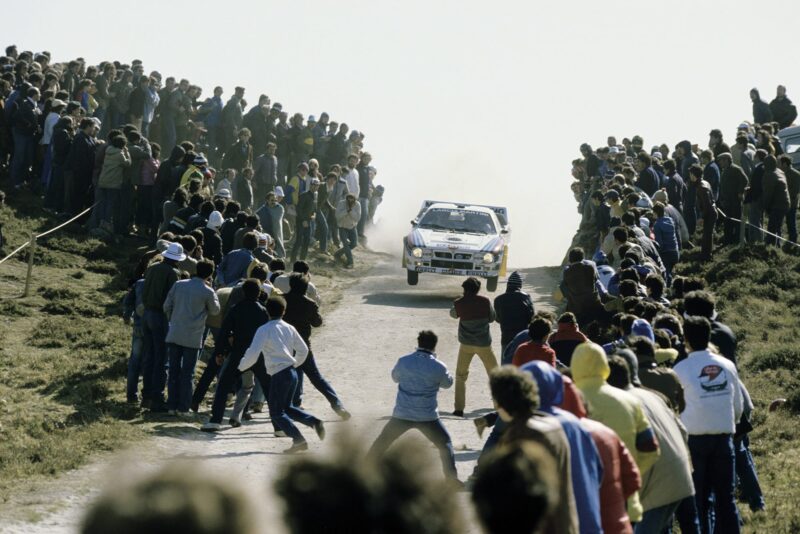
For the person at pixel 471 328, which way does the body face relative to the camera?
away from the camera

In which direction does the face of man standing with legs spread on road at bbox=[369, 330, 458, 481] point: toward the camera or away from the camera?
away from the camera

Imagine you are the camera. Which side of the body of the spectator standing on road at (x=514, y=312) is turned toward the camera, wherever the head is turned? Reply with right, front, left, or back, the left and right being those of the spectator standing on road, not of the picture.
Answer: back

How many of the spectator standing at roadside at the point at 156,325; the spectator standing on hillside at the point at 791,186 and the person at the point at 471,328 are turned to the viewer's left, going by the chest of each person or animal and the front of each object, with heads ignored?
1

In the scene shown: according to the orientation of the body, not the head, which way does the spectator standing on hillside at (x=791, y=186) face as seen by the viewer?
to the viewer's left

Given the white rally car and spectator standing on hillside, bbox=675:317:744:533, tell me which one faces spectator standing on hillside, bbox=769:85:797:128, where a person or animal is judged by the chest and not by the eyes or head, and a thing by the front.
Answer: spectator standing on hillside, bbox=675:317:744:533

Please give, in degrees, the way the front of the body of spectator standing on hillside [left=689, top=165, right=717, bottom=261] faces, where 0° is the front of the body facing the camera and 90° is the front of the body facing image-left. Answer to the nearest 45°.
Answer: approximately 90°

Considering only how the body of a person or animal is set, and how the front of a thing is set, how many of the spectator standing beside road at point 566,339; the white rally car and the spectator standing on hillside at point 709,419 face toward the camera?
1

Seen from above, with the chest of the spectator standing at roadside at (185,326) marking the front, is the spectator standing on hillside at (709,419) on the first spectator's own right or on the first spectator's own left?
on the first spectator's own right

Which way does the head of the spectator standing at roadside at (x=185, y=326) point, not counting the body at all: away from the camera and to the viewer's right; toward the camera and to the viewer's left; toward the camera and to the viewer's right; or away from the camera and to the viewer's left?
away from the camera and to the viewer's right

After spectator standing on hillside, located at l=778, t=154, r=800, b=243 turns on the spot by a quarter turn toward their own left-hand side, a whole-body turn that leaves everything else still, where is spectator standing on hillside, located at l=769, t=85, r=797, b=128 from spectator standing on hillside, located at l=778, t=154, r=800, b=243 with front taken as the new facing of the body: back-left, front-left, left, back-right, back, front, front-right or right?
back

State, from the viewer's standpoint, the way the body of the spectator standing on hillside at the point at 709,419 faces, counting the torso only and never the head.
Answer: away from the camera

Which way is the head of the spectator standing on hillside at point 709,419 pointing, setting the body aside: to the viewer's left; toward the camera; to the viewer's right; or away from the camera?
away from the camera

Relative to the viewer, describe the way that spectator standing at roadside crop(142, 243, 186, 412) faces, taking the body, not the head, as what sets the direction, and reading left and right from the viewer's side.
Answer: facing away from the viewer and to the right of the viewer

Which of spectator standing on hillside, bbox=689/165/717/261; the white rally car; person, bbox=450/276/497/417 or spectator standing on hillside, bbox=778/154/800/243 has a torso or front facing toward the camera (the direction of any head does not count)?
the white rally car
